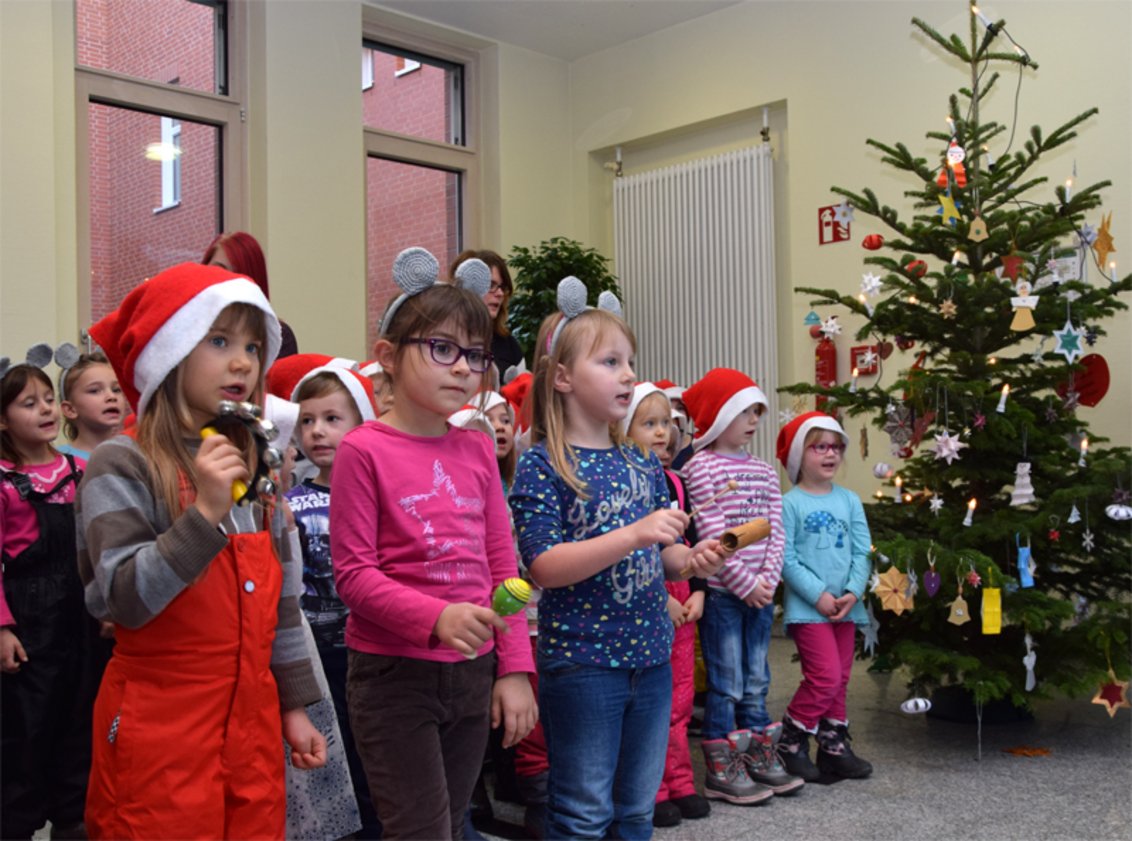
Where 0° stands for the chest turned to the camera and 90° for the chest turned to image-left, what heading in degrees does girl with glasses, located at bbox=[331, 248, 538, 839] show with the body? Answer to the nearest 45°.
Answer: approximately 315°

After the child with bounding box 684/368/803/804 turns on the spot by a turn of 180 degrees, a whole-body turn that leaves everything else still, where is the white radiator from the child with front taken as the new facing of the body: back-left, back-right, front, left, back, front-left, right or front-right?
front-right

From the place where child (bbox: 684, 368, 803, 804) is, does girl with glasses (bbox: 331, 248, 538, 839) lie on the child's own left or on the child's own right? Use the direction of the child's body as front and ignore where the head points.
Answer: on the child's own right

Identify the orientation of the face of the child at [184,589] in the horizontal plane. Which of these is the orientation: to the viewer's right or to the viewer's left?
to the viewer's right

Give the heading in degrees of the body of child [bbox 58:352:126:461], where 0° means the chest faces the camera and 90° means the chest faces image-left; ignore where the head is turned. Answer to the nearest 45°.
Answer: approximately 315°

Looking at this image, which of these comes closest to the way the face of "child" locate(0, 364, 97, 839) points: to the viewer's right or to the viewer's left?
to the viewer's right

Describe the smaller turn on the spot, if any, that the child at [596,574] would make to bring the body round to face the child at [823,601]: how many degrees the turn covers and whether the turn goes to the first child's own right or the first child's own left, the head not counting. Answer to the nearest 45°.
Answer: approximately 90° to the first child's own left

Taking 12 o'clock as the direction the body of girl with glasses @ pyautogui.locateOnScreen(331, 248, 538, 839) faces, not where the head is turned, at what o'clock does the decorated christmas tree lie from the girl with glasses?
The decorated christmas tree is roughly at 9 o'clock from the girl with glasses.

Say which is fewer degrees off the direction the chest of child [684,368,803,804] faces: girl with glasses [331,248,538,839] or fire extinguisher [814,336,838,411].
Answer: the girl with glasses
